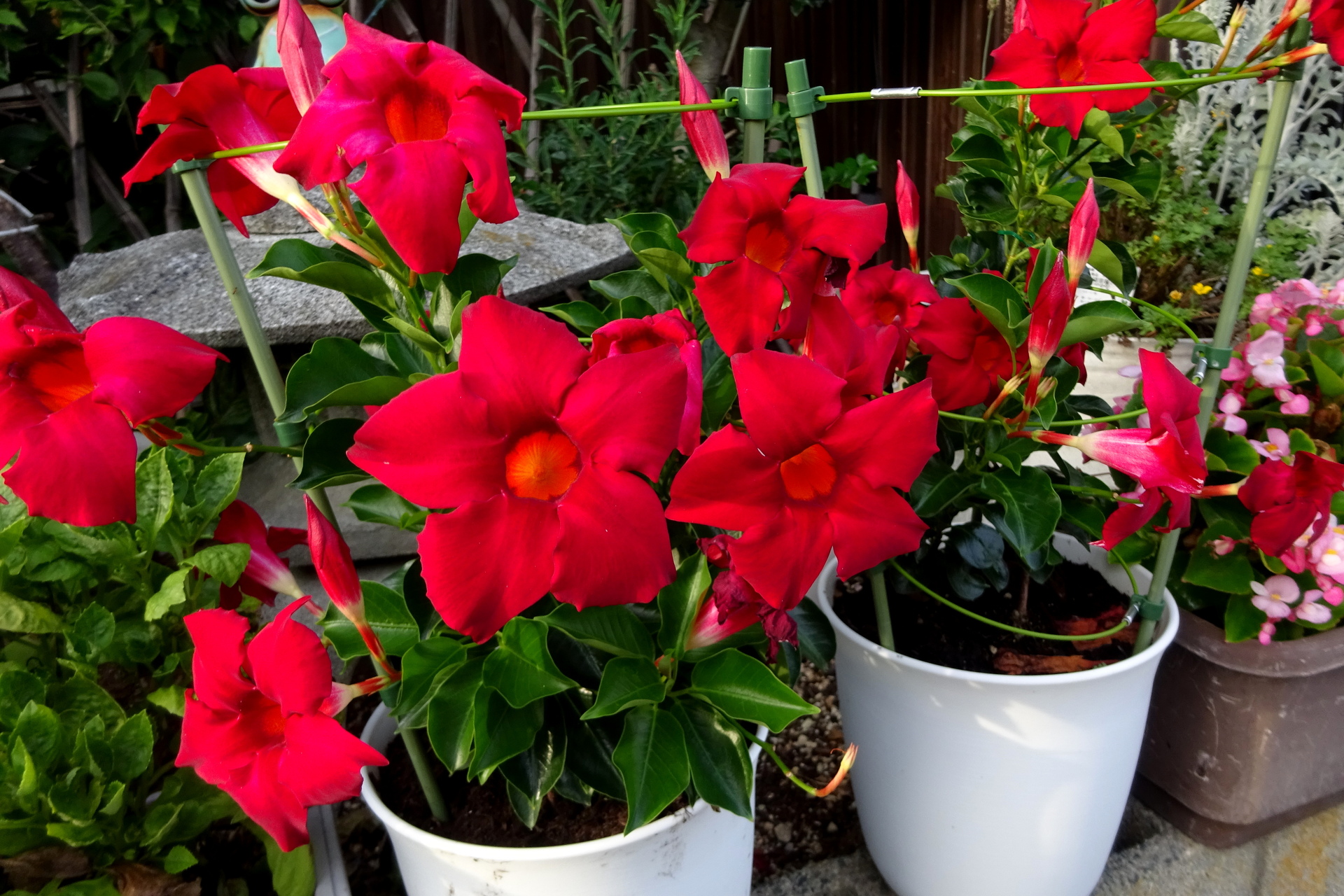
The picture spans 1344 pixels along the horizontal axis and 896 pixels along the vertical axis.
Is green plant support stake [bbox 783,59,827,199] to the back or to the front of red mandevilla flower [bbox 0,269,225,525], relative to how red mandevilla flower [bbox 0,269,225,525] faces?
to the back

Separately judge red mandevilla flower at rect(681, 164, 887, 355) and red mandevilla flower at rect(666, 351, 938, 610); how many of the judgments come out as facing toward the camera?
2

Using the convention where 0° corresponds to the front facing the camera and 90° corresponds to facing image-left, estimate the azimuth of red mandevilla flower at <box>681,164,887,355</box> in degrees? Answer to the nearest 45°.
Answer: approximately 0°
